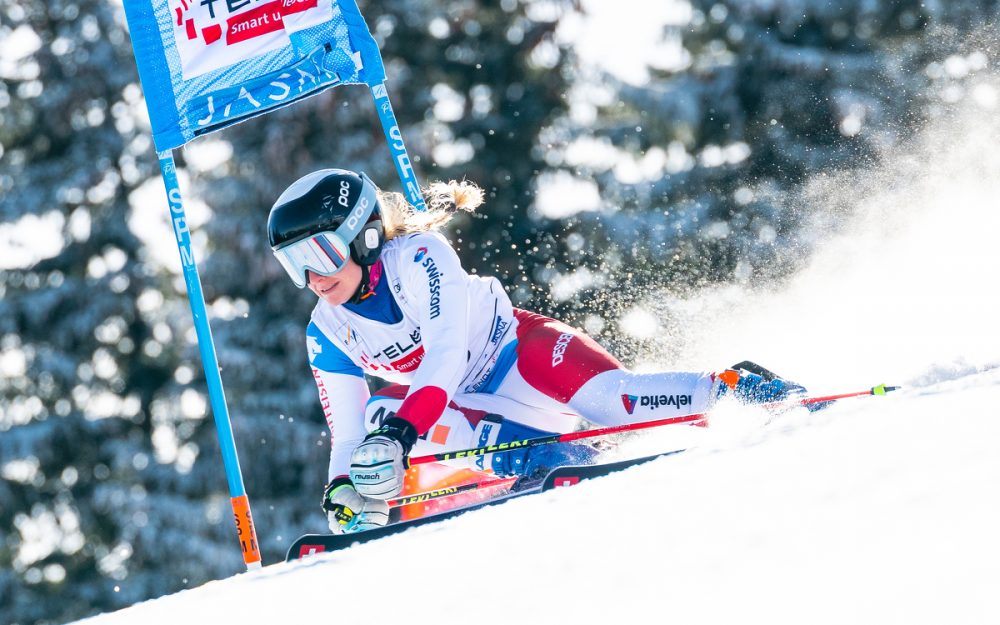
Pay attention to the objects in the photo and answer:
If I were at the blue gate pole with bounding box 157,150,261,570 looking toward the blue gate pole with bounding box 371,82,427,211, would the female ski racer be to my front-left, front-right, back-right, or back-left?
front-right

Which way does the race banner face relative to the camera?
toward the camera
